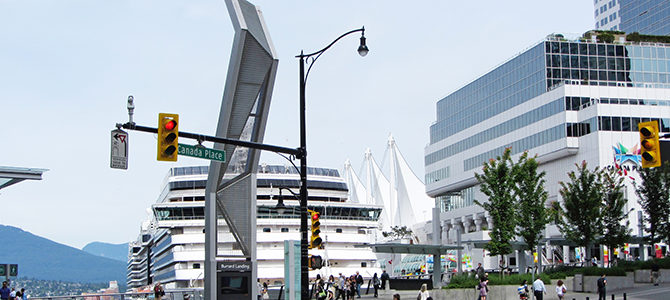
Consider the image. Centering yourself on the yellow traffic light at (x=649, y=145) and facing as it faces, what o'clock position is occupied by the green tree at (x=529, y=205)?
The green tree is roughly at 4 o'clock from the yellow traffic light.

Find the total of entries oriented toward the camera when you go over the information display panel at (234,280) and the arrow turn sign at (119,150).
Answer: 2

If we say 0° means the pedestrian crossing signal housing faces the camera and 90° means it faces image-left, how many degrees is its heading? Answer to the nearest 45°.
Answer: approximately 0°

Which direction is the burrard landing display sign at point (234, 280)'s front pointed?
toward the camera

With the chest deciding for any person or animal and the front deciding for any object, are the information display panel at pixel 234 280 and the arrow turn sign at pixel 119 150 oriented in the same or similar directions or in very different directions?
same or similar directions

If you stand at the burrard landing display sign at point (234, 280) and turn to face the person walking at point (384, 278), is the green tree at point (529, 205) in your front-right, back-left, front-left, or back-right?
front-right

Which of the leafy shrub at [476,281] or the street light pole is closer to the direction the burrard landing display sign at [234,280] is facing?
the street light pole

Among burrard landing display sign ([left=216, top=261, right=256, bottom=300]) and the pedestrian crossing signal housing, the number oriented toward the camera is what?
2

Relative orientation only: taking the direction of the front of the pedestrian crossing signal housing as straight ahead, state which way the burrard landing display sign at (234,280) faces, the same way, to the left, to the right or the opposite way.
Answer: the same way

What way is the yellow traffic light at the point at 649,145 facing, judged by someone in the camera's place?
facing the viewer and to the left of the viewer

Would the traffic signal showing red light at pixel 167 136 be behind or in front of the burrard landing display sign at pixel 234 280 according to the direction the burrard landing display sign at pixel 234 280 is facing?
in front

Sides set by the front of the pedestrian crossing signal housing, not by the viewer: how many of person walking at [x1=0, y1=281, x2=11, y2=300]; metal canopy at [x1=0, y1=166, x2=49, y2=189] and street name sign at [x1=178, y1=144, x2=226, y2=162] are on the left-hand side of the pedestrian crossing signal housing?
0

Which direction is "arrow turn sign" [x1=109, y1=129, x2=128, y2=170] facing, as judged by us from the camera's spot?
facing the viewer

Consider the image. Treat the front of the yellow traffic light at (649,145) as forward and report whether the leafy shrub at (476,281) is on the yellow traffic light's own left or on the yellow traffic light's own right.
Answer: on the yellow traffic light's own right
